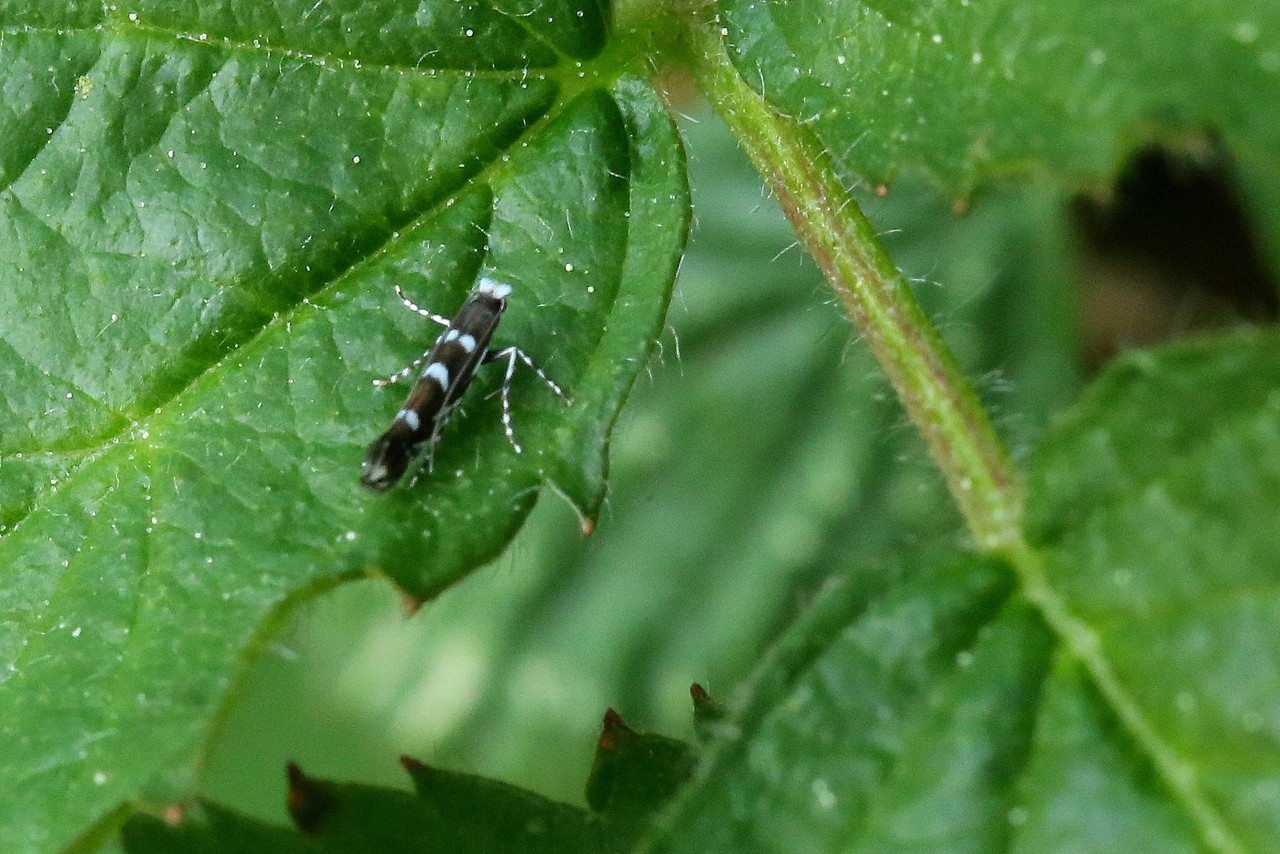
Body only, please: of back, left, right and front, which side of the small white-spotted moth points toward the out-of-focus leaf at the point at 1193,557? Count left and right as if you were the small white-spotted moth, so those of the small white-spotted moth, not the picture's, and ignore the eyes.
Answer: right

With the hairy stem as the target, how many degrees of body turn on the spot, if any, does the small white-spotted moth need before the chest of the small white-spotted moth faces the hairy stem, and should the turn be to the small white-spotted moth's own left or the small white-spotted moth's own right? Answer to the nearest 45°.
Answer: approximately 45° to the small white-spotted moth's own right

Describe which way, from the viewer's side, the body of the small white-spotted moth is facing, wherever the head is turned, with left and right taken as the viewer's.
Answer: facing away from the viewer and to the right of the viewer

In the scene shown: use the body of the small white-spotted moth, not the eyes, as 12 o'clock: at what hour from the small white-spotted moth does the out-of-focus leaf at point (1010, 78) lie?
The out-of-focus leaf is roughly at 2 o'clock from the small white-spotted moth.

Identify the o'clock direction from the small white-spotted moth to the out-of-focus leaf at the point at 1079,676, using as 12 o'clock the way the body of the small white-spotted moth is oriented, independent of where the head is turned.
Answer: The out-of-focus leaf is roughly at 3 o'clock from the small white-spotted moth.

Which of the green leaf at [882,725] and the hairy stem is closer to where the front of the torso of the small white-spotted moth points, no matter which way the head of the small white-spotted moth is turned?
the hairy stem

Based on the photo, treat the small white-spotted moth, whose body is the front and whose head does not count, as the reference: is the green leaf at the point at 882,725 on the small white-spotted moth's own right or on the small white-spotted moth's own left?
on the small white-spotted moth's own right
